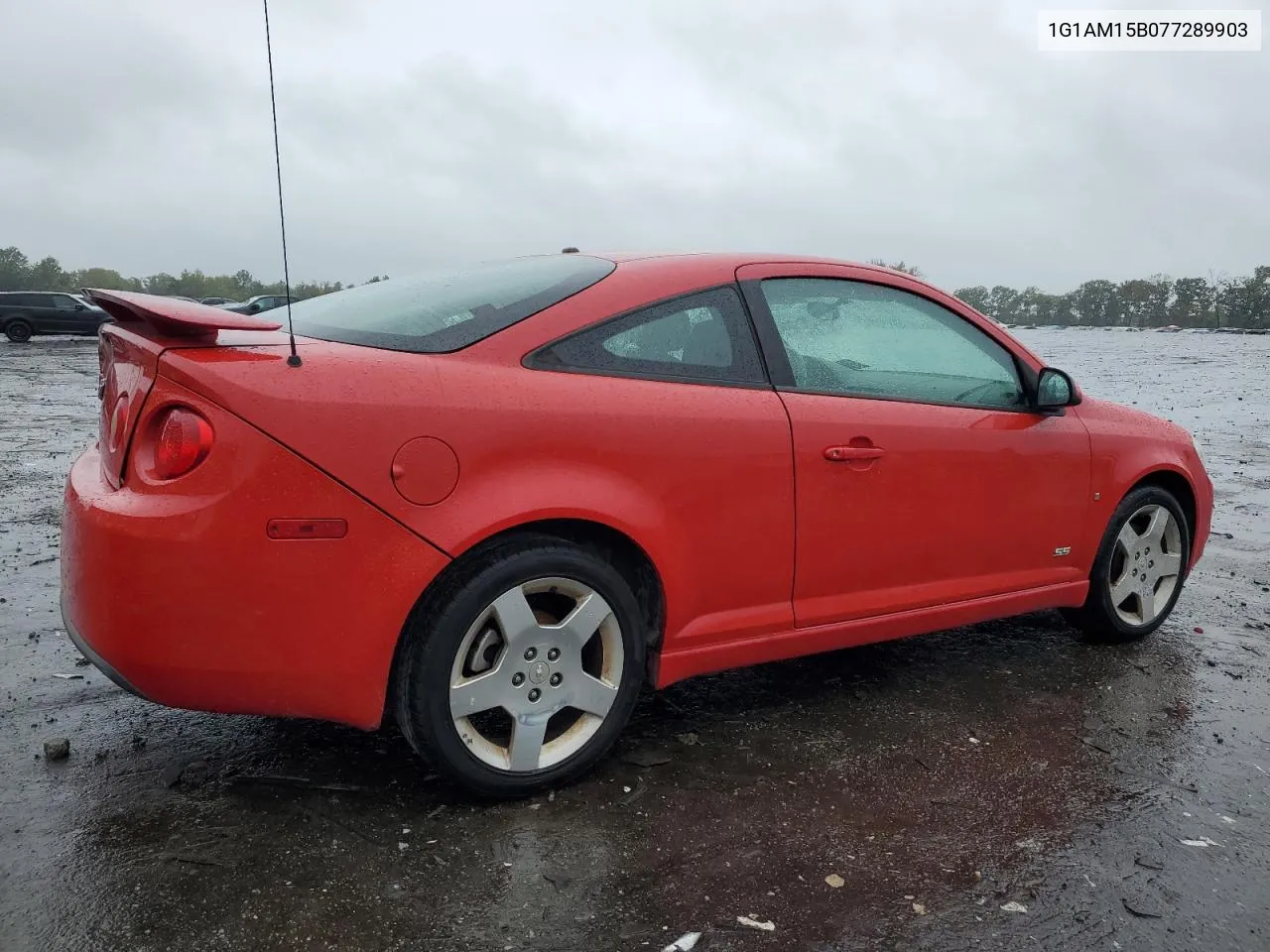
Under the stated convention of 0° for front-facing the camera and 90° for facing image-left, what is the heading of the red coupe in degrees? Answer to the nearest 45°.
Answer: approximately 225°

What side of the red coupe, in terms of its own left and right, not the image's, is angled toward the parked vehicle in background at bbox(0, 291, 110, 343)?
left
